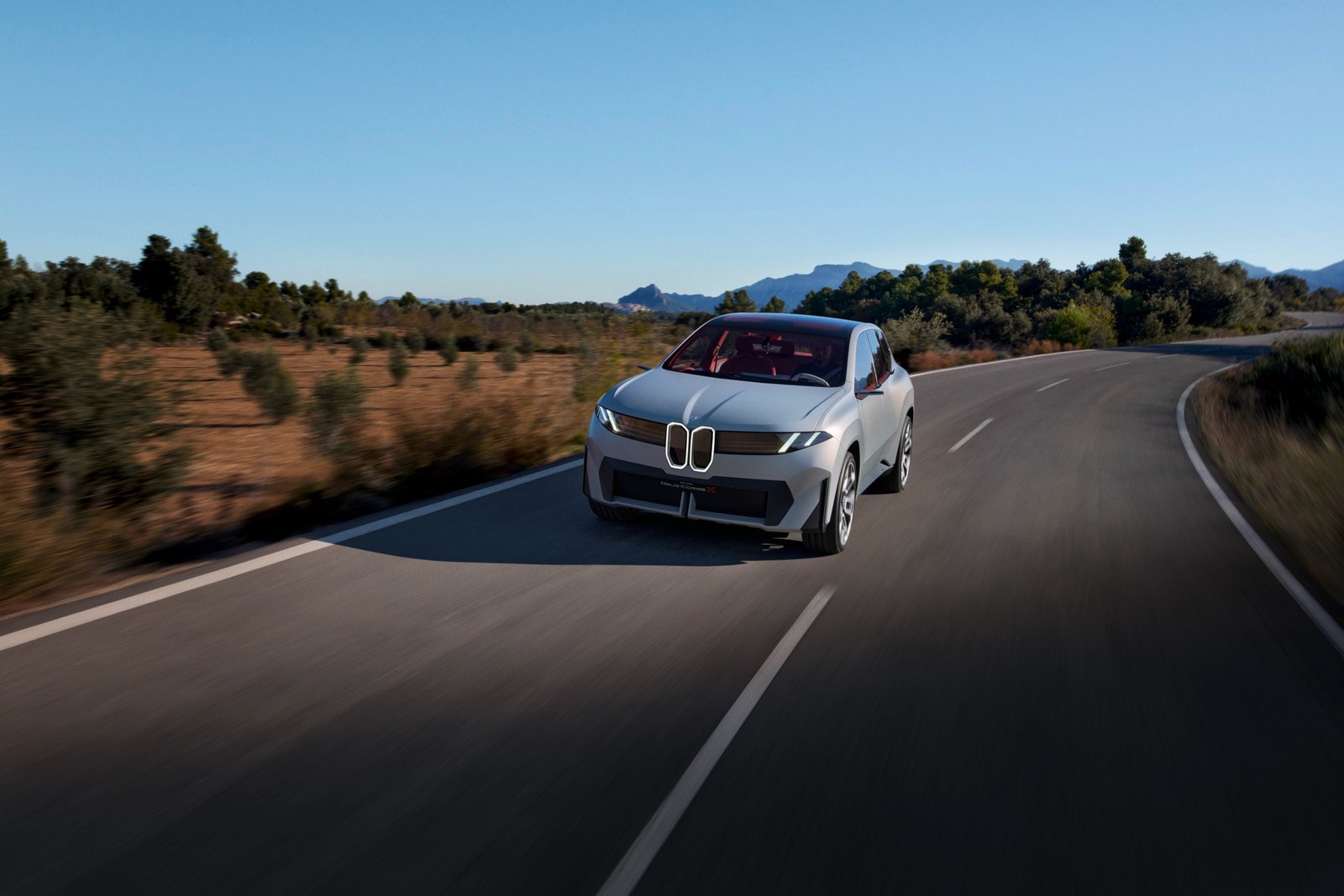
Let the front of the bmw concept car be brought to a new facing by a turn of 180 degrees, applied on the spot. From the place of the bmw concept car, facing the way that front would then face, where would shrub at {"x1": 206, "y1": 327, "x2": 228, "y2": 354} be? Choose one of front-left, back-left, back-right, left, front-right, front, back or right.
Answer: left

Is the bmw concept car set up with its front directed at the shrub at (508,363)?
no

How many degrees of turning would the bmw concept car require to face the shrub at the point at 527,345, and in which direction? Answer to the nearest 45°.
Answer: approximately 135° to its right

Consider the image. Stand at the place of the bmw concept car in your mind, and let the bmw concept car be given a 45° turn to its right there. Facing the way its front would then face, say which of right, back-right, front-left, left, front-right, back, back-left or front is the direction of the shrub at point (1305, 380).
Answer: back-right

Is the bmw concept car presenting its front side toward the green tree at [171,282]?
no

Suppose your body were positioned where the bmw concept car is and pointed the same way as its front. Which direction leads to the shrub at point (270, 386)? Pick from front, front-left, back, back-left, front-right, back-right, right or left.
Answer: right

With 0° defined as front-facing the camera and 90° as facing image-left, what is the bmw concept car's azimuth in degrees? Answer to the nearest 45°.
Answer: approximately 45°

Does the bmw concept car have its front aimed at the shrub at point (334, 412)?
no

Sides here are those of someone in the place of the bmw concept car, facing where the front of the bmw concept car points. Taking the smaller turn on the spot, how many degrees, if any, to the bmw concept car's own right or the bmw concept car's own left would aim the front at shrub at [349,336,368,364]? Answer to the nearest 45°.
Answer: approximately 90° to the bmw concept car's own right

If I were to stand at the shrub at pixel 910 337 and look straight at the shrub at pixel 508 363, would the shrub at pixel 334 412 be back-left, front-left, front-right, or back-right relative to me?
front-left

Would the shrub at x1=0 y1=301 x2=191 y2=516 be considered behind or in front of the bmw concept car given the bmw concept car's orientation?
in front
